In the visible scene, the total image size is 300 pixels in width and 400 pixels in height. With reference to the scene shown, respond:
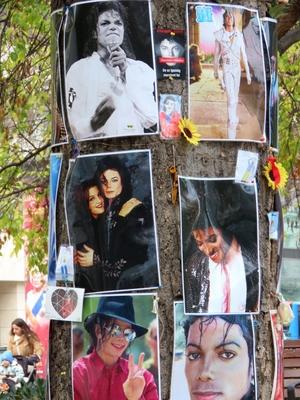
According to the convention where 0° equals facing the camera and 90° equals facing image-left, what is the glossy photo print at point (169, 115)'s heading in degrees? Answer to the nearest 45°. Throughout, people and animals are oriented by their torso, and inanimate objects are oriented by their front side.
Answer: approximately 0°

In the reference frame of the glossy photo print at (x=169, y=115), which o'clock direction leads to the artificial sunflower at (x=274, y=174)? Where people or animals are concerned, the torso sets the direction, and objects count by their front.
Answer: The artificial sunflower is roughly at 8 o'clock from the glossy photo print.

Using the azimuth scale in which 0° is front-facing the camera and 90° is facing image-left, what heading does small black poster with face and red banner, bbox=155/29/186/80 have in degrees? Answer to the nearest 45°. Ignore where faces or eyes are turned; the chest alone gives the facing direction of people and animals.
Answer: approximately 0°

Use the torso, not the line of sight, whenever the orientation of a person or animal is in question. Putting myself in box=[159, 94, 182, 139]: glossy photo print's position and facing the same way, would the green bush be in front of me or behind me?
behind
